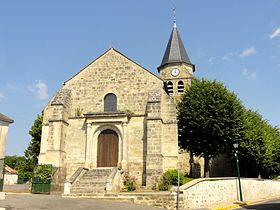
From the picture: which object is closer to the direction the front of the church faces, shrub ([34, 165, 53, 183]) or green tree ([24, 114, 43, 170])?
the shrub

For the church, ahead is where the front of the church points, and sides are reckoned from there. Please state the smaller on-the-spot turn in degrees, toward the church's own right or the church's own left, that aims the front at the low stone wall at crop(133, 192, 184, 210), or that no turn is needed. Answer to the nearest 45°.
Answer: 0° — it already faces it

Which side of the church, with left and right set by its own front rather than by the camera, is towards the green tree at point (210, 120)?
left

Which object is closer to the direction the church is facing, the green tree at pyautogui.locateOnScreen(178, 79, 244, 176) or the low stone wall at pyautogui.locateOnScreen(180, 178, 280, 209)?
the low stone wall

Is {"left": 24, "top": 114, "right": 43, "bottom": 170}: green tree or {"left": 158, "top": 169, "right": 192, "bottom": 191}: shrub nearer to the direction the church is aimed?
the shrub

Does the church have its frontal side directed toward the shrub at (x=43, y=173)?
no

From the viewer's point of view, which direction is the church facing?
toward the camera

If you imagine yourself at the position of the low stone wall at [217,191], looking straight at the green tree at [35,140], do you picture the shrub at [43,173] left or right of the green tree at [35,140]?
left

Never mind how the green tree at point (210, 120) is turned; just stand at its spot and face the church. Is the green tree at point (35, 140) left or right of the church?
right

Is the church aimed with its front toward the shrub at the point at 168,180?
no

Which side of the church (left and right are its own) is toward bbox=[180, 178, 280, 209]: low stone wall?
left

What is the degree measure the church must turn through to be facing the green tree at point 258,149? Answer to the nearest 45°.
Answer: approximately 135° to its left
